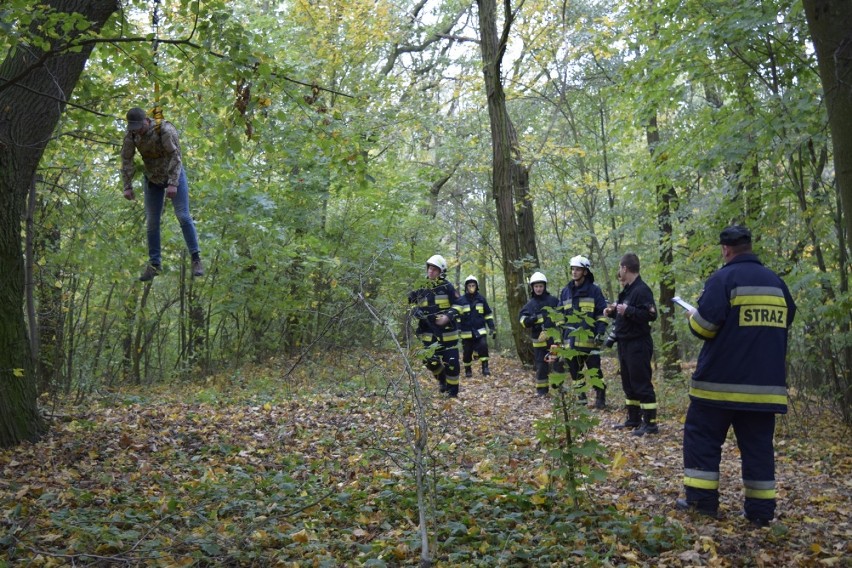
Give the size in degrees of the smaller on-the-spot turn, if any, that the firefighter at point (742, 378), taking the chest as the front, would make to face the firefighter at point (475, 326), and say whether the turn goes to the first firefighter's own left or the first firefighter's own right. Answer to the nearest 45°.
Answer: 0° — they already face them

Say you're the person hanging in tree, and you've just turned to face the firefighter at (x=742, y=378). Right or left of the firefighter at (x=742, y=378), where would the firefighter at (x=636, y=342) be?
left

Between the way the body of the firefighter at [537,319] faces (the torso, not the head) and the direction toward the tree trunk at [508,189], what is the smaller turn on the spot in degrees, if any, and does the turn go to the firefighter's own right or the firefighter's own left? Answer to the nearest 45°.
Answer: approximately 180°

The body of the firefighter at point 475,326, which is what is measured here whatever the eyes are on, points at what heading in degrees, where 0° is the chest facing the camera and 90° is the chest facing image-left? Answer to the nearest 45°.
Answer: approximately 0°

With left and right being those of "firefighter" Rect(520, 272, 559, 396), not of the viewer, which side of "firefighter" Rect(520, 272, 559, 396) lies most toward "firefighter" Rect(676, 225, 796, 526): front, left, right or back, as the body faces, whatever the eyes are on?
front

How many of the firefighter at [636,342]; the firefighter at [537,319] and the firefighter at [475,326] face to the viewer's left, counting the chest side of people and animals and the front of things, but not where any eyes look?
1

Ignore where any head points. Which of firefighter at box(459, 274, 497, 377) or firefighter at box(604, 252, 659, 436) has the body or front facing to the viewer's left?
firefighter at box(604, 252, 659, 436)

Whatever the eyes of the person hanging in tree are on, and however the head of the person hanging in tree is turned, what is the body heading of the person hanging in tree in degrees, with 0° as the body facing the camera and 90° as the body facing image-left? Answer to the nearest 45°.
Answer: approximately 45°

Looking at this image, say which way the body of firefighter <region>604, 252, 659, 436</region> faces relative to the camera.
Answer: to the viewer's left
